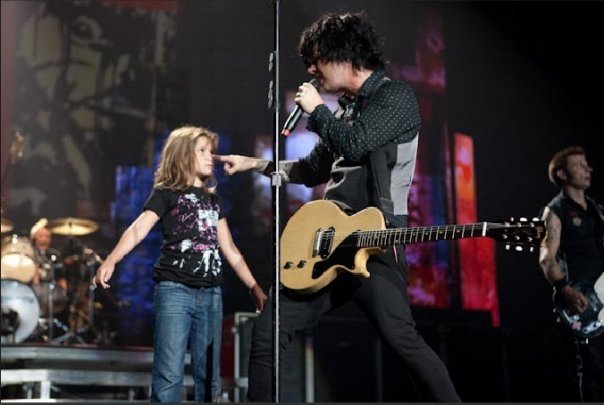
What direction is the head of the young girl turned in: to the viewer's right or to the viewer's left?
to the viewer's right

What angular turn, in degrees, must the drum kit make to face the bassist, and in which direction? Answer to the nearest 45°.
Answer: approximately 45° to its left

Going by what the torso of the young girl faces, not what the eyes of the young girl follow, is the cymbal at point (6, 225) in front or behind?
behind

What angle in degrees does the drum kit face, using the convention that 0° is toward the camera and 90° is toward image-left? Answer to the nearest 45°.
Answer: approximately 0°

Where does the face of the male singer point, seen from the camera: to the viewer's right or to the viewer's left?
to the viewer's left

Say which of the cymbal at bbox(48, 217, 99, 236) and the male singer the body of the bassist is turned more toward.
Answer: the male singer

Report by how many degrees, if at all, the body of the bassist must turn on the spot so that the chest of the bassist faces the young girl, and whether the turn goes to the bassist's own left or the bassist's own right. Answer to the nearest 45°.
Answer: approximately 90° to the bassist's own right
